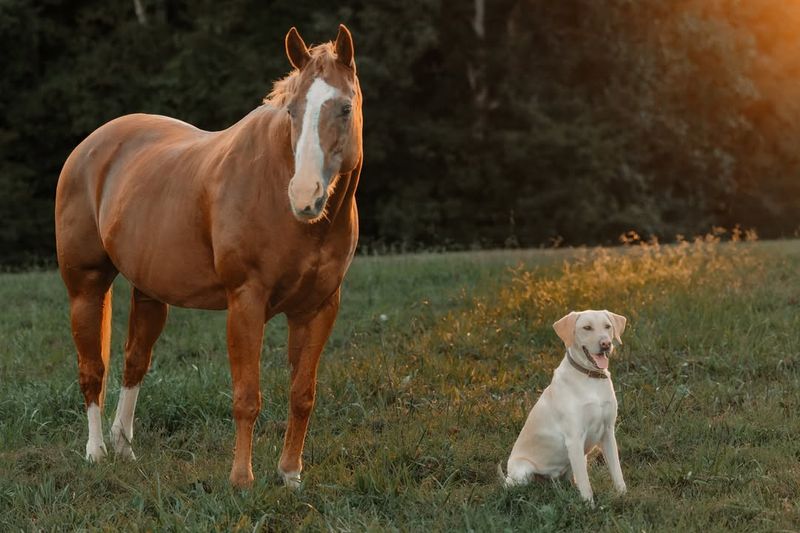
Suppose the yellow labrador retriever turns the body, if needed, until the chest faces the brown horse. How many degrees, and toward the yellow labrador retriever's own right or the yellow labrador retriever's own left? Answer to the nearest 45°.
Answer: approximately 135° to the yellow labrador retriever's own right

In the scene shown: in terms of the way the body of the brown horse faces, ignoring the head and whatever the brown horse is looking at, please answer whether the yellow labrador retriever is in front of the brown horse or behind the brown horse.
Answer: in front

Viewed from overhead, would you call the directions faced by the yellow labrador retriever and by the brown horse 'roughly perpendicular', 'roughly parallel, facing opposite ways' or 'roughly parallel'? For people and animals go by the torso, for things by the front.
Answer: roughly parallel

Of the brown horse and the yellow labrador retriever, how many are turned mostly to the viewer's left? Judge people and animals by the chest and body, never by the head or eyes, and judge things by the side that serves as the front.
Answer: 0

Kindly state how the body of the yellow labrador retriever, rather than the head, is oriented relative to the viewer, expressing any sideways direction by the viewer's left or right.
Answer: facing the viewer and to the right of the viewer

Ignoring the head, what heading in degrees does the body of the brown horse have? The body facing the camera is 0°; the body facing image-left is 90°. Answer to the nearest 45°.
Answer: approximately 315°
